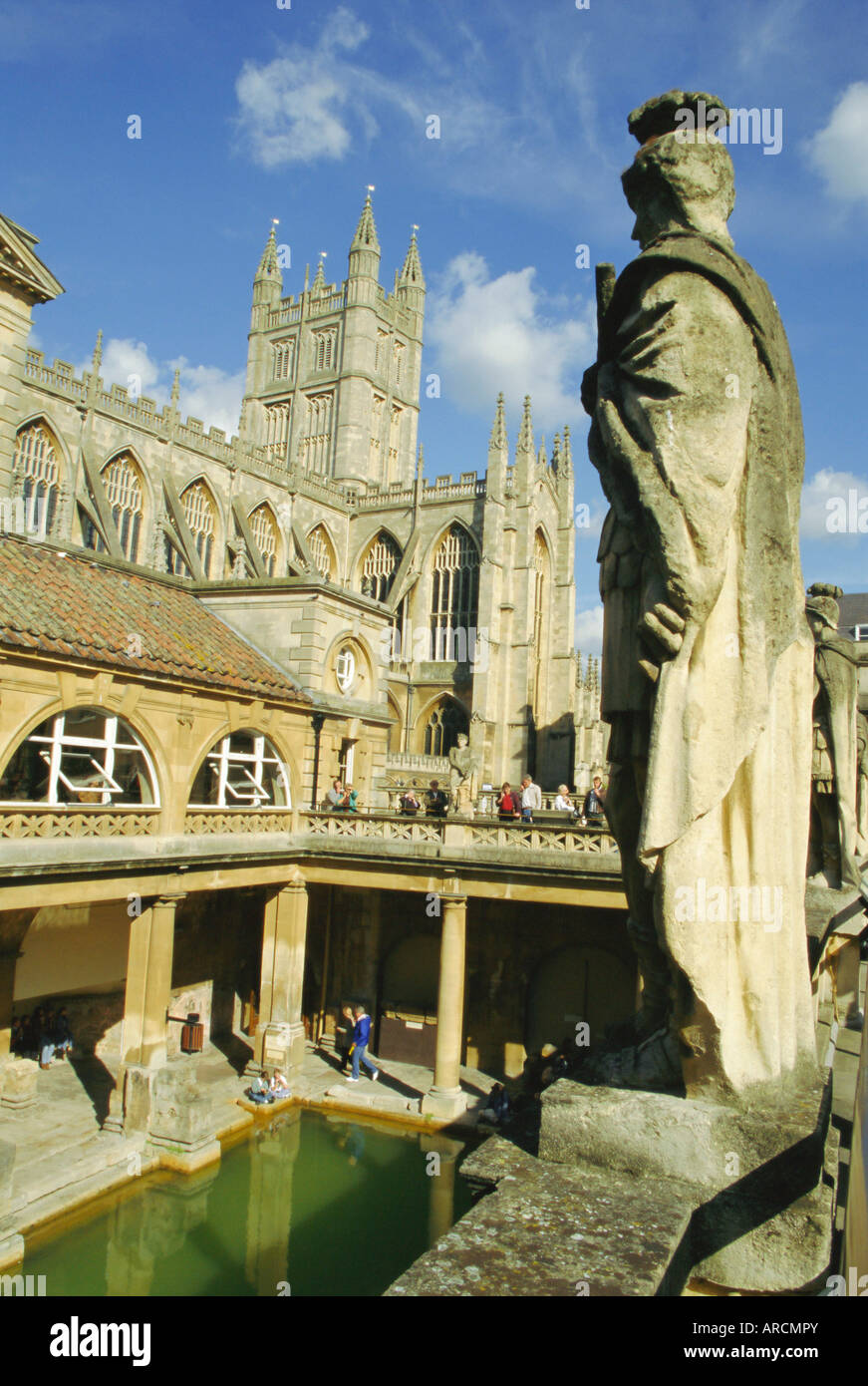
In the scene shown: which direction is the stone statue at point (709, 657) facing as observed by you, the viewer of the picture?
facing to the left of the viewer

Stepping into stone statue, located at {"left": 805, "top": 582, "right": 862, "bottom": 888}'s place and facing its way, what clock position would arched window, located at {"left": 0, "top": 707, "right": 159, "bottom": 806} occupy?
The arched window is roughly at 1 o'clock from the stone statue.

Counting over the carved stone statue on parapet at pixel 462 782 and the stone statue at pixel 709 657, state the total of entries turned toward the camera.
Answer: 1

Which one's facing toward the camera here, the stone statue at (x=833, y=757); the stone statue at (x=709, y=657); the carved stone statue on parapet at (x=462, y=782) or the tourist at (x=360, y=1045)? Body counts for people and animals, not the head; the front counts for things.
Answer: the carved stone statue on parapet

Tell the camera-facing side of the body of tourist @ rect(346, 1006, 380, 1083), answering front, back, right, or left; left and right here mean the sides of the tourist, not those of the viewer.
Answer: left

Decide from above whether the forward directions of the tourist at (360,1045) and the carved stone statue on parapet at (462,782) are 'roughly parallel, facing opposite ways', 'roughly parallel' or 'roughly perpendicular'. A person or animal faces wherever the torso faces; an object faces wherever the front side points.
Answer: roughly perpendicular

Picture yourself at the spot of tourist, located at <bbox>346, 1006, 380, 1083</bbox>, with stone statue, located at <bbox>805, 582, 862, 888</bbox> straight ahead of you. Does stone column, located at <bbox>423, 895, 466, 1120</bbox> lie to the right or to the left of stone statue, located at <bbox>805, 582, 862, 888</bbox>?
left

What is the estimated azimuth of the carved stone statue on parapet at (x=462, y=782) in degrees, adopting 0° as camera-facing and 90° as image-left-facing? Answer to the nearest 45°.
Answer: approximately 0°

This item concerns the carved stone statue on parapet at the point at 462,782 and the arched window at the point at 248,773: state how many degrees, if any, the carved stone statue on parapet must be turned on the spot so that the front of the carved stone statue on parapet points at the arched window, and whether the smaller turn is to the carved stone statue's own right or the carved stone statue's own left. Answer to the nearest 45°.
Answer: approximately 90° to the carved stone statue's own right
